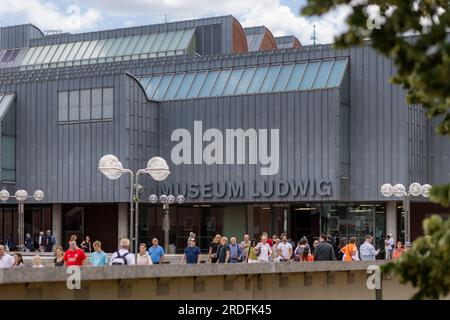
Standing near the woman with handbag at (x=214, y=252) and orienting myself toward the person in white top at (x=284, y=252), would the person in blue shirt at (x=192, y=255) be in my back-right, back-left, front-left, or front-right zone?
back-right

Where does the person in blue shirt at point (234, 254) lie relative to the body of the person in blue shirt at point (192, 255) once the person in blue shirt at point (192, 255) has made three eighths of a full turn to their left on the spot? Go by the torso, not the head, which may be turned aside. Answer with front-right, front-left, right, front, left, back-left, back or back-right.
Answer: front

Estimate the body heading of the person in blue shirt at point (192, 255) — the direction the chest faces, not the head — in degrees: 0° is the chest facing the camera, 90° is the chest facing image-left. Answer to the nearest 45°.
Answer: approximately 0°

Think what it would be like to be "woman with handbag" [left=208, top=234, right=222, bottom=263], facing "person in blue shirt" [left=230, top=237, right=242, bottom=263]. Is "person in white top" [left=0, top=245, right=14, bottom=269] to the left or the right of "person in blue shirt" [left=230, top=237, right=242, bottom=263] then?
right

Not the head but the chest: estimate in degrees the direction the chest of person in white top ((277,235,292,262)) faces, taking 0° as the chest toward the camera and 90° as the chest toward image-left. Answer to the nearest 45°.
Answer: approximately 0°
